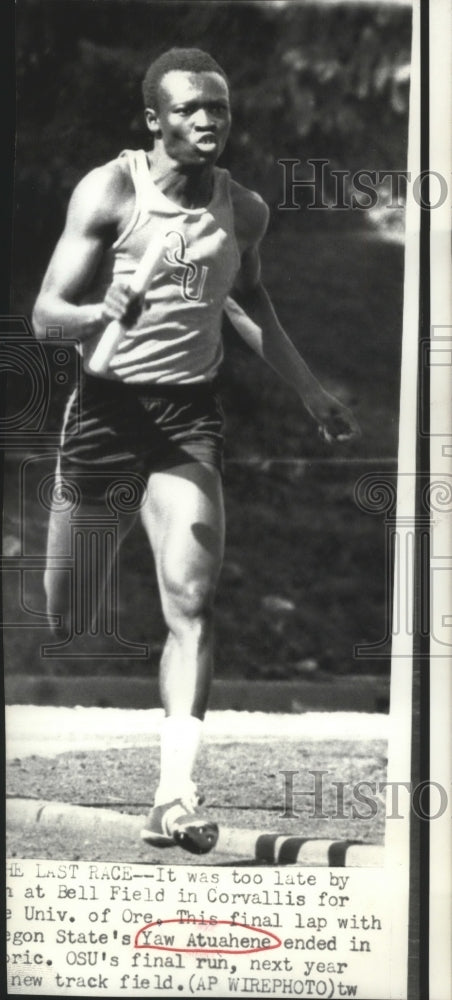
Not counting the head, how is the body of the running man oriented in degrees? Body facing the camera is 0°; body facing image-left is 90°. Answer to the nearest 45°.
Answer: approximately 315°
